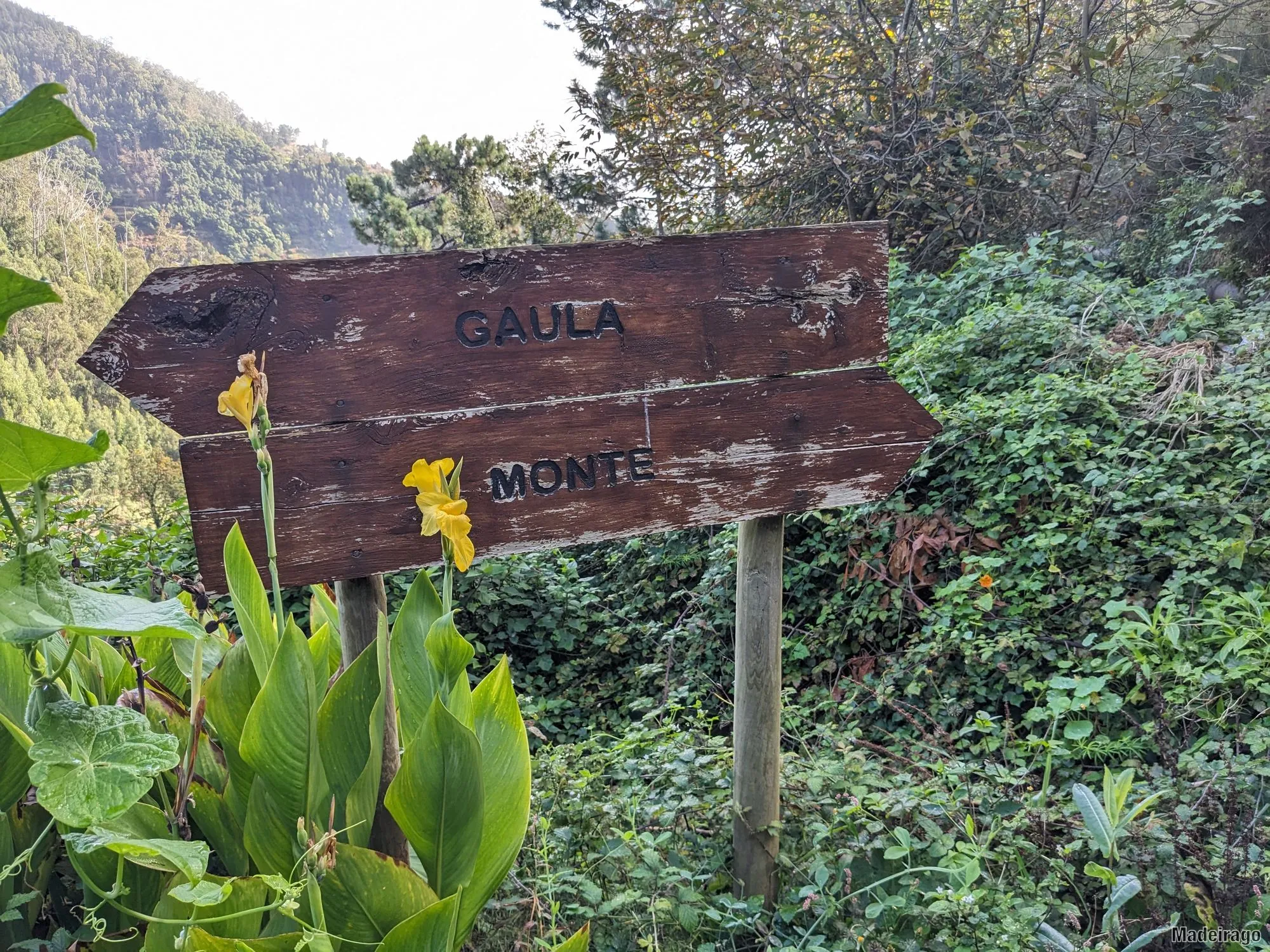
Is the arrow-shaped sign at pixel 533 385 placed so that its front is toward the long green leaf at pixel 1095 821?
no

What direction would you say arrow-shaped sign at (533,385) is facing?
toward the camera

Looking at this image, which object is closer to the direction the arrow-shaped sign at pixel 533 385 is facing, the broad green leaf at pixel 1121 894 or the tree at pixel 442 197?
the broad green leaf

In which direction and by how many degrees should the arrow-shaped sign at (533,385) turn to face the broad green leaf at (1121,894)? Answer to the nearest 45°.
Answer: approximately 45° to its left

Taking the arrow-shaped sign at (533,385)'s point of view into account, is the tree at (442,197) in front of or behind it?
behind

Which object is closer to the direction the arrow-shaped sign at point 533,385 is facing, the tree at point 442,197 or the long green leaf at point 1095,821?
the long green leaf
